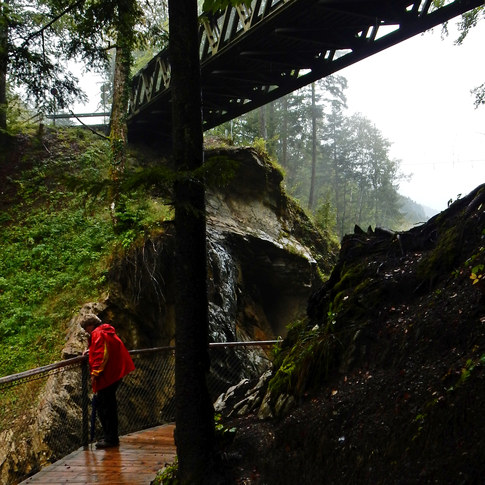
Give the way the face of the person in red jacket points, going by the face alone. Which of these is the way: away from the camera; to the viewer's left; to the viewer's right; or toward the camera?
to the viewer's left

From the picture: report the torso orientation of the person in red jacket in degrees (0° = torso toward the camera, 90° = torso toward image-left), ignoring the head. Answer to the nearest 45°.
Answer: approximately 90°

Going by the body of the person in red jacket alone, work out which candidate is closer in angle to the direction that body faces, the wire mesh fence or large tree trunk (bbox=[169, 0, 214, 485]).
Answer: the wire mesh fence
